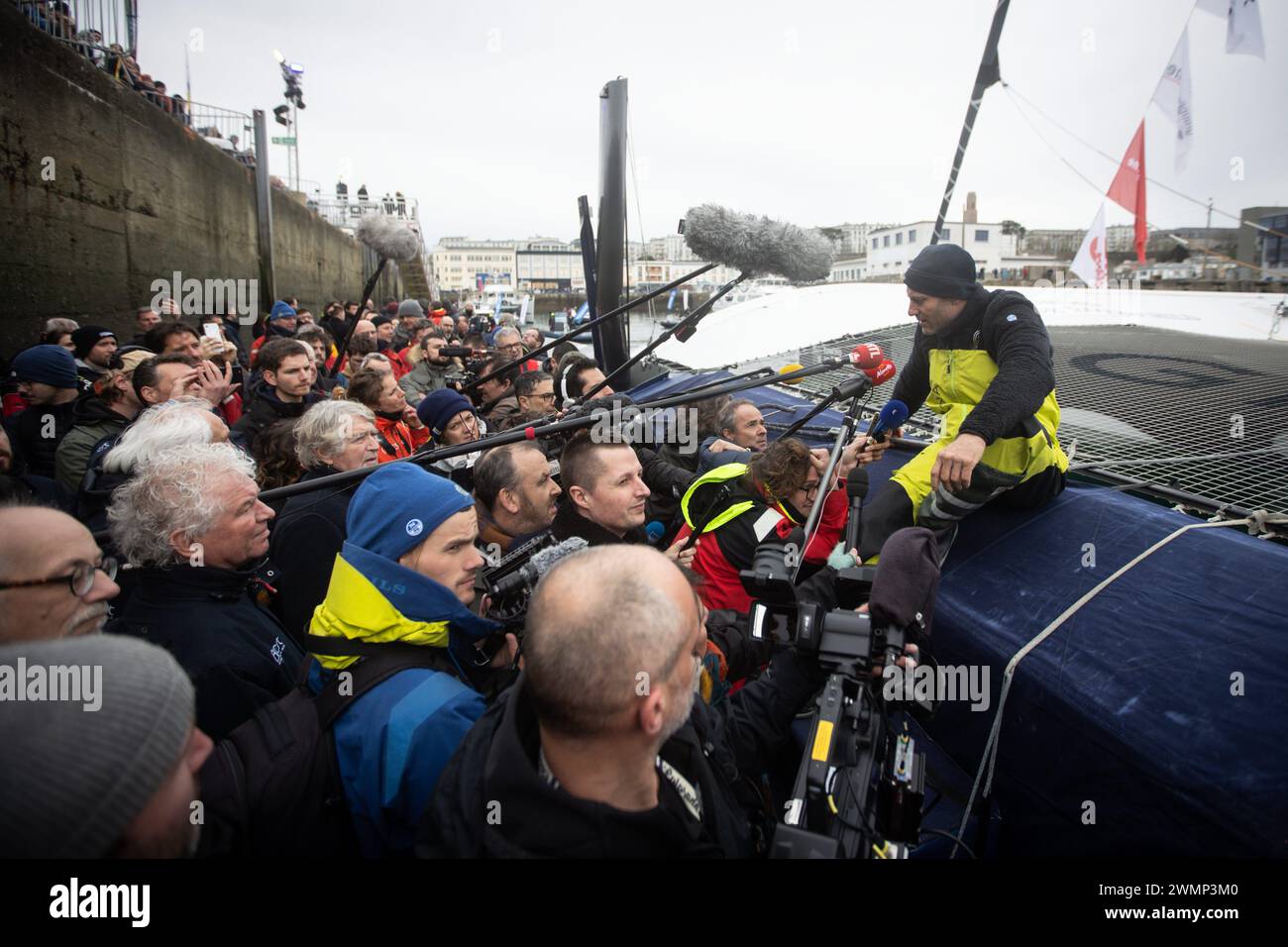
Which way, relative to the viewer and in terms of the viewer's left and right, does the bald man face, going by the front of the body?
facing away from the viewer and to the right of the viewer

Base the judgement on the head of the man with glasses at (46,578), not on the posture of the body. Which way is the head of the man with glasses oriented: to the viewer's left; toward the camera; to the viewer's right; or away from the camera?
to the viewer's right

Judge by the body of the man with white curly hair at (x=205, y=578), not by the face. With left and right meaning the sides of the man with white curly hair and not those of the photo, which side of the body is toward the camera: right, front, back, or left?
right

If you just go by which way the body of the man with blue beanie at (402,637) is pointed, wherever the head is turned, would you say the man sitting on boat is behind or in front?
in front

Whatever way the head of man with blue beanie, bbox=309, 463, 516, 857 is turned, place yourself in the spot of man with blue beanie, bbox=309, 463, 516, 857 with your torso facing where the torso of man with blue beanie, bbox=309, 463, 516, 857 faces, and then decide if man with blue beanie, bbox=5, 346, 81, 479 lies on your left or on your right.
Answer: on your left

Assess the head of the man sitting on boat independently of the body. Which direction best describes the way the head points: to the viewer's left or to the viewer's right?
to the viewer's left

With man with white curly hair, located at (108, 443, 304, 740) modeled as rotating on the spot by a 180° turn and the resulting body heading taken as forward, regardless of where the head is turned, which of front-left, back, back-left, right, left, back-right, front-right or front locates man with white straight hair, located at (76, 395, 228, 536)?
right

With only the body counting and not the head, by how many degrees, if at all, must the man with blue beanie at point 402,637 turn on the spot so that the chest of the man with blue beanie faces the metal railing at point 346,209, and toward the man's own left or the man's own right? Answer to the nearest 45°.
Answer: approximately 90° to the man's own left

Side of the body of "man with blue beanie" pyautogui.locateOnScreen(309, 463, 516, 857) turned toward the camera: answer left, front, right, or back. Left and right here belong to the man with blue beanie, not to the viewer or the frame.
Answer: right

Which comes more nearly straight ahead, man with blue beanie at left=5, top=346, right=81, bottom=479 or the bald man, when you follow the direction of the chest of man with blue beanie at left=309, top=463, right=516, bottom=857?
the bald man

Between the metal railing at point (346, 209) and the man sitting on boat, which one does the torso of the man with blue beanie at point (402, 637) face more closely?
the man sitting on boat

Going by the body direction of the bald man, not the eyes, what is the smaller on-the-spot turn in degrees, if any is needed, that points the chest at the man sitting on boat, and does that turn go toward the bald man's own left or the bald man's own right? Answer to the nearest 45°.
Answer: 0° — they already face them

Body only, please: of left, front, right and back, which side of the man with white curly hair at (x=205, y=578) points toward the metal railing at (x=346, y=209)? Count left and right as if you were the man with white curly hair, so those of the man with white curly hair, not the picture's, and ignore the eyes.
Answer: left

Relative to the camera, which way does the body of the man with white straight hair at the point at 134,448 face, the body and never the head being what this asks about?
to the viewer's right
